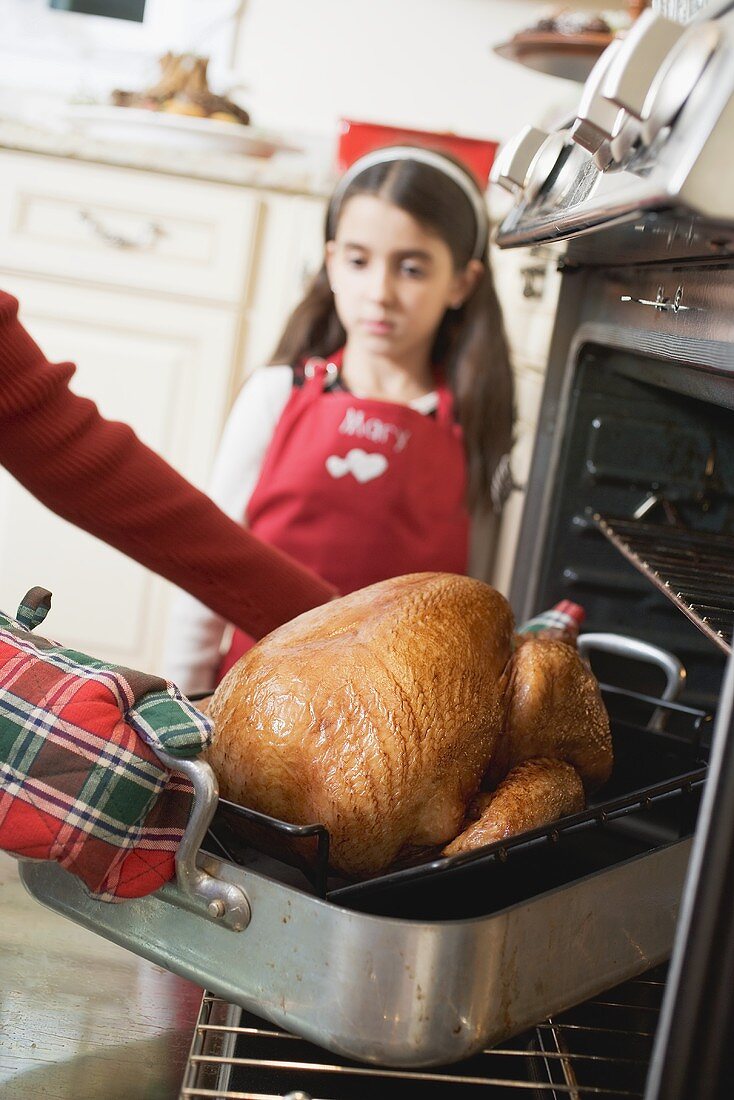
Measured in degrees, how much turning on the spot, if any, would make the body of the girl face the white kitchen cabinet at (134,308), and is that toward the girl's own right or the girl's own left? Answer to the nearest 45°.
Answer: approximately 135° to the girl's own right

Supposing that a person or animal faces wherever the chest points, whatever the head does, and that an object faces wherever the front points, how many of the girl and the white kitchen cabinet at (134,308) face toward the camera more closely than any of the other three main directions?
2

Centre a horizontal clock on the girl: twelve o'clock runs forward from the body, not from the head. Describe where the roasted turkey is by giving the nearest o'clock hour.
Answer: The roasted turkey is roughly at 12 o'clock from the girl.

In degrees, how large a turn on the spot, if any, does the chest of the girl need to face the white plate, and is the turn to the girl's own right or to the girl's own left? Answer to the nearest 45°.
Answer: approximately 135° to the girl's own right

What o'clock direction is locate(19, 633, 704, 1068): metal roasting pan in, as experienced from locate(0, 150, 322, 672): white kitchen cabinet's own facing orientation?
The metal roasting pan is roughly at 12 o'clock from the white kitchen cabinet.

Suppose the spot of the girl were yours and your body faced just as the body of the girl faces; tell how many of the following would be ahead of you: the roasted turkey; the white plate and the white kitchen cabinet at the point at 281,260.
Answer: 1

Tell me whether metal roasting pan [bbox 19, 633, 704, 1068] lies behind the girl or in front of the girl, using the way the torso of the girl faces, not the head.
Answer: in front

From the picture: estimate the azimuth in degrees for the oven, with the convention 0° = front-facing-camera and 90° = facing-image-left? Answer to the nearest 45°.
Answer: approximately 45°

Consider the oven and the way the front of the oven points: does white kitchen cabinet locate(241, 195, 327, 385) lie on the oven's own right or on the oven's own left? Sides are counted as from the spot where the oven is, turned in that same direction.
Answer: on the oven's own right

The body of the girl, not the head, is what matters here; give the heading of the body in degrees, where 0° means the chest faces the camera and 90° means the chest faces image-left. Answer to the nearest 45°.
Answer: approximately 0°
